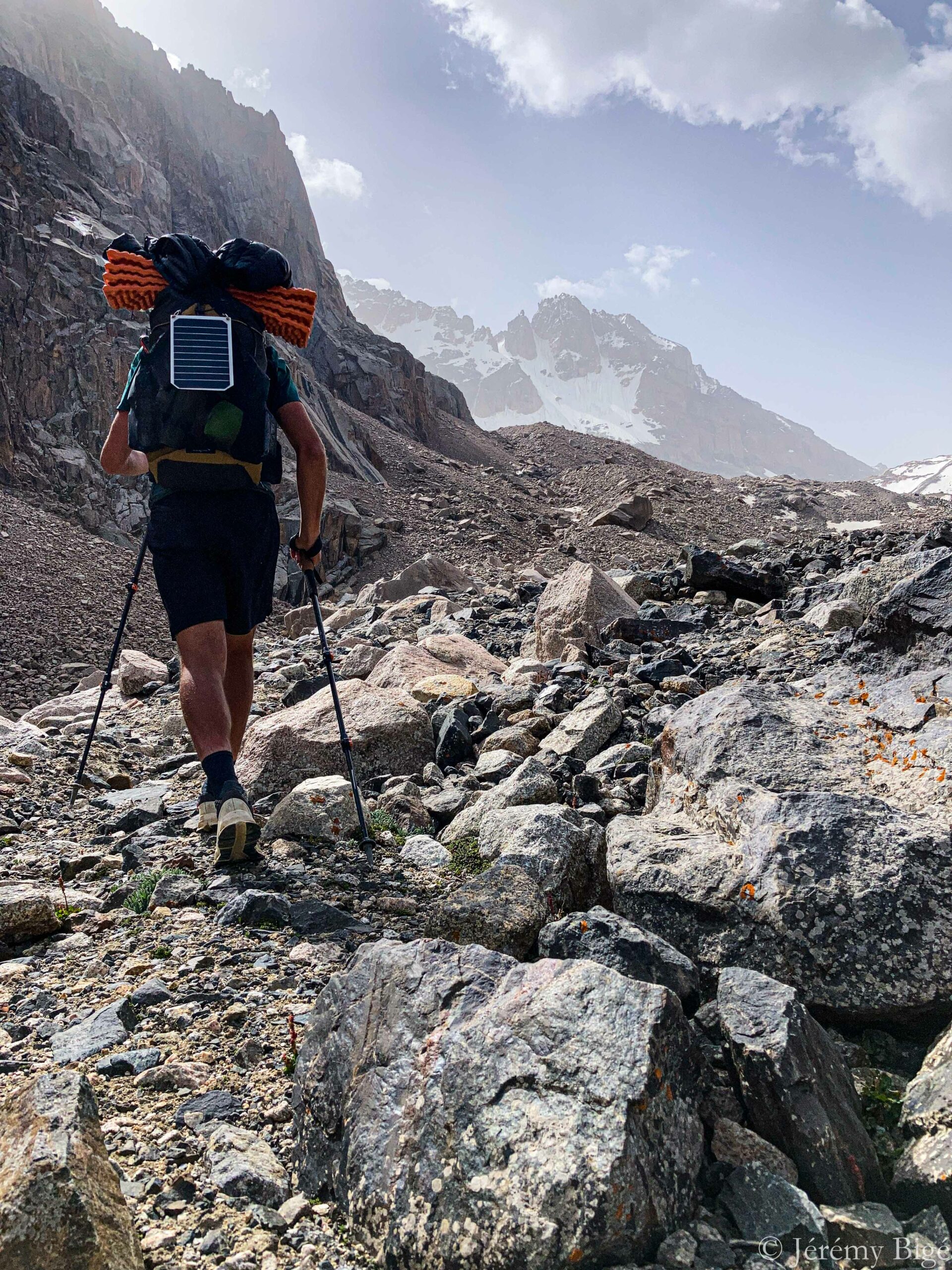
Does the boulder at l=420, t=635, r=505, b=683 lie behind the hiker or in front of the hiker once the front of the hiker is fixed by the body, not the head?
in front

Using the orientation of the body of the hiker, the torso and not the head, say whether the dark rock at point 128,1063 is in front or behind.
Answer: behind

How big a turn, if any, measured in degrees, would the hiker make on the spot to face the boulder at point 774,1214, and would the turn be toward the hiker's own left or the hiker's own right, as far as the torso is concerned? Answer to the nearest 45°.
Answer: approximately 135° to the hiker's own right

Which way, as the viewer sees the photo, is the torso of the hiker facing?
away from the camera

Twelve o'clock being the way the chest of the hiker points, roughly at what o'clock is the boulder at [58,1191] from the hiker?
The boulder is roughly at 6 o'clock from the hiker.

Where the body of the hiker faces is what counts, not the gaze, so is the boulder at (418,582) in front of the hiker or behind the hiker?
in front

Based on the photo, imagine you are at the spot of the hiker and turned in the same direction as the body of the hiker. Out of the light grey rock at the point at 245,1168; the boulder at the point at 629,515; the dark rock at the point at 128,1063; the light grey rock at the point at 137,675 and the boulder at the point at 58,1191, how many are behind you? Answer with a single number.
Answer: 3

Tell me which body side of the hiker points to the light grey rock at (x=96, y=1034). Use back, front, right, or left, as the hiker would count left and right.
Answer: back

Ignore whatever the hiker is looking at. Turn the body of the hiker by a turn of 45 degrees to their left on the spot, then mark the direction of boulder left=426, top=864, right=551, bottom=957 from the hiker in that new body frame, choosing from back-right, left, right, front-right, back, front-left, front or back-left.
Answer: back

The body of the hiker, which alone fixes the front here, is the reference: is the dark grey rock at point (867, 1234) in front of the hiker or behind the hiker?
behind
